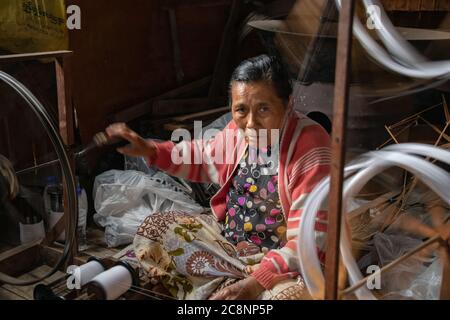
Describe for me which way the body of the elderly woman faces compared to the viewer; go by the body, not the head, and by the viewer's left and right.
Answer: facing the viewer and to the left of the viewer

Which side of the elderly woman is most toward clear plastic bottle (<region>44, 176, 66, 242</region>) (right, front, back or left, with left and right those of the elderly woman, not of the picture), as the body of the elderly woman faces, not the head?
right

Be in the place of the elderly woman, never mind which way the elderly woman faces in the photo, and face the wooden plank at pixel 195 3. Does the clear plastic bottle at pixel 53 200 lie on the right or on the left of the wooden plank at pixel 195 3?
left
